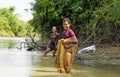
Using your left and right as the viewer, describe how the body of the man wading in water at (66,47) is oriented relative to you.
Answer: facing the viewer and to the left of the viewer
